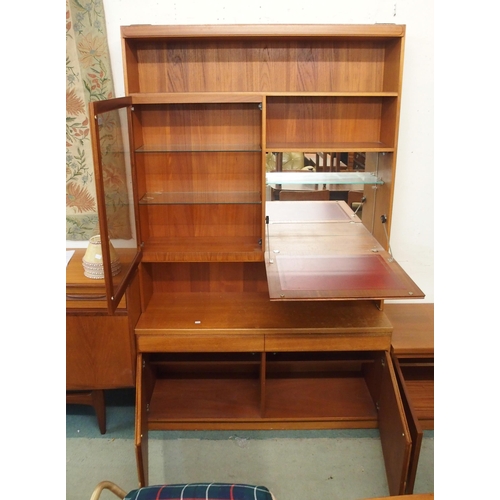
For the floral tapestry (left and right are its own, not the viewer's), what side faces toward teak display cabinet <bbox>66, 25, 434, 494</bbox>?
left

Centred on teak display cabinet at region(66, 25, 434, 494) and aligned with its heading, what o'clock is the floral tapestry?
The floral tapestry is roughly at 3 o'clock from the teak display cabinet.

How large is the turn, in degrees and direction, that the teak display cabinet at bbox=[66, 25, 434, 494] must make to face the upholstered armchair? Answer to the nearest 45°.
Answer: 0° — it already faces it

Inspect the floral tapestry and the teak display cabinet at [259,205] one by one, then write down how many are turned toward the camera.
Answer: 2

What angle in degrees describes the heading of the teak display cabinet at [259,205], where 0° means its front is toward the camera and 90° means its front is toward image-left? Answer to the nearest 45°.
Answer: approximately 0°

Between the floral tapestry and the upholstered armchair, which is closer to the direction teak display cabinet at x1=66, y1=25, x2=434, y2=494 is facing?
the upholstered armchair
